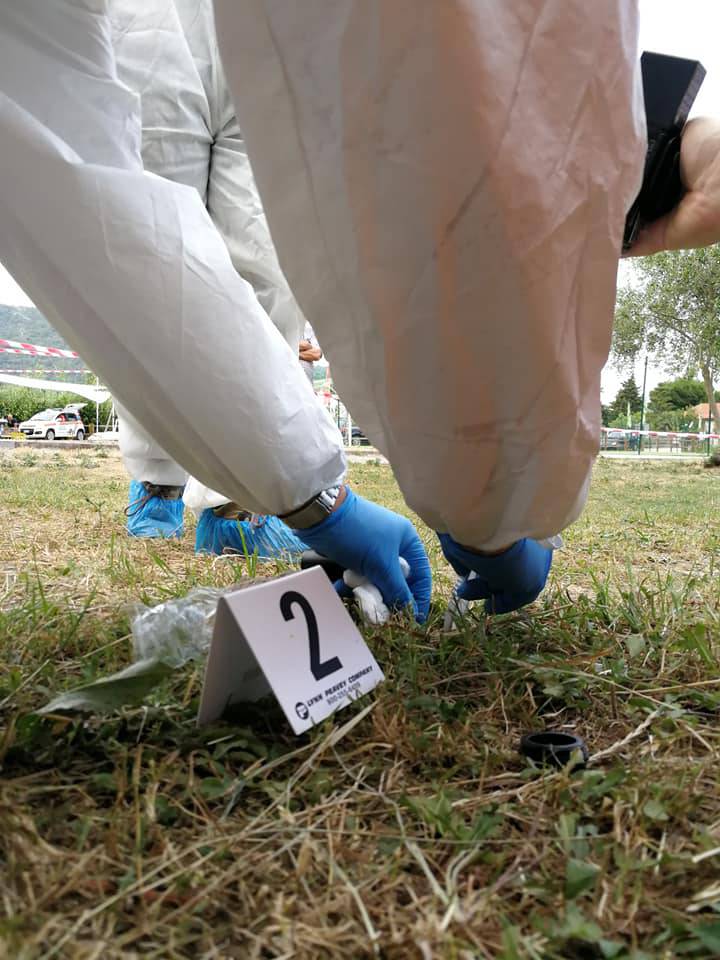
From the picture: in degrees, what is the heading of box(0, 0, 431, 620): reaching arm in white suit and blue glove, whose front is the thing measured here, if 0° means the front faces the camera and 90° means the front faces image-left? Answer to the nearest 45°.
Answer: approximately 270°
